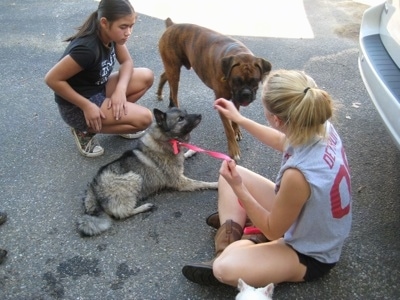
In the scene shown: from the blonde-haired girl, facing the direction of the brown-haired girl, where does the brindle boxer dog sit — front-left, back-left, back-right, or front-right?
front-right

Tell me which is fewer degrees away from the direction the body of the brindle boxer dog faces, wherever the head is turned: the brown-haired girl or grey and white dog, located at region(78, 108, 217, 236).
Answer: the grey and white dog

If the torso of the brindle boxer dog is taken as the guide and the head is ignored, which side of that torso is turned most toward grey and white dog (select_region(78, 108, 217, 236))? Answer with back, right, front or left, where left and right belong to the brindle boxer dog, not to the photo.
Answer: right

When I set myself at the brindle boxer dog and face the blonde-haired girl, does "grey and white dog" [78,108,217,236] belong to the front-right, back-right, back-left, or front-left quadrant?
front-right

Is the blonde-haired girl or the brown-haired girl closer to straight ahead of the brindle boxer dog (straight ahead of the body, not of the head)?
the blonde-haired girl

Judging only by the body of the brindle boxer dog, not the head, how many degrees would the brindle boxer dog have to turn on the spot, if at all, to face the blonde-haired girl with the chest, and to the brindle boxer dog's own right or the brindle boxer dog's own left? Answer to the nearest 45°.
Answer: approximately 45° to the brindle boxer dog's own right

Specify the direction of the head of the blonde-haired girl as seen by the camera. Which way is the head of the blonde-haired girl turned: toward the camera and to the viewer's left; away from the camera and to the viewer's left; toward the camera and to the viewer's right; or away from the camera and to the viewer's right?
away from the camera and to the viewer's left

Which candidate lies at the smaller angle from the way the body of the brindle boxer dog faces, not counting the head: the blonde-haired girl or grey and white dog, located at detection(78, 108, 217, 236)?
the blonde-haired girl

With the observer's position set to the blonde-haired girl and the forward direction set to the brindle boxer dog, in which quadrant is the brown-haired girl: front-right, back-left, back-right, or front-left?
front-left
